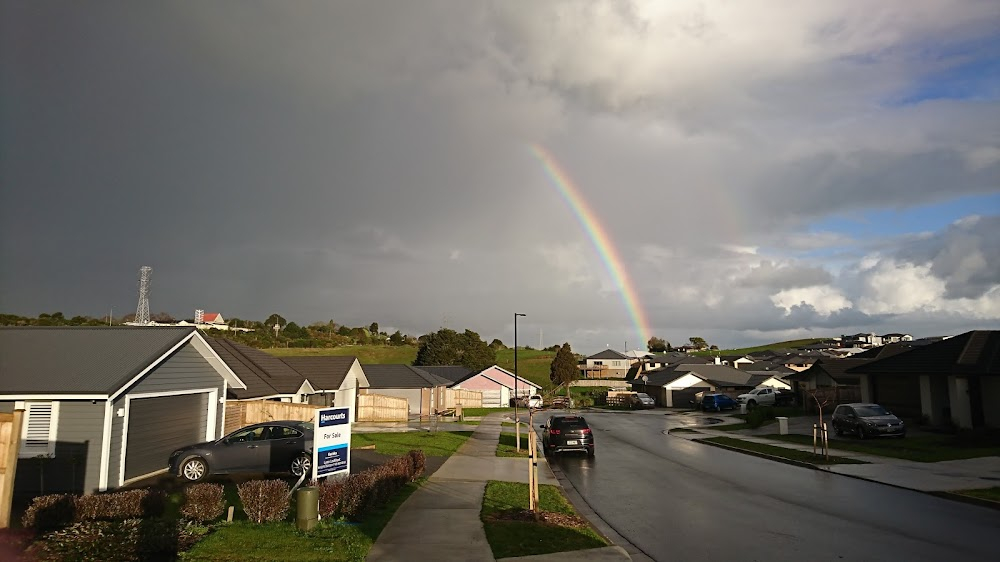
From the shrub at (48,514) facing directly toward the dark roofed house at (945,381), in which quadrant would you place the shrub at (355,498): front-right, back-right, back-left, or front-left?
front-right

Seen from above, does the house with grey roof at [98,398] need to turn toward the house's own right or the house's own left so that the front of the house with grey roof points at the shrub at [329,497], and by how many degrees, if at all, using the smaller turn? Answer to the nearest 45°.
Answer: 0° — it already faces it

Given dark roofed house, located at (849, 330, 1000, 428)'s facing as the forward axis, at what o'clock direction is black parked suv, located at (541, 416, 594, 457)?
The black parked suv is roughly at 12 o'clock from the dark roofed house.

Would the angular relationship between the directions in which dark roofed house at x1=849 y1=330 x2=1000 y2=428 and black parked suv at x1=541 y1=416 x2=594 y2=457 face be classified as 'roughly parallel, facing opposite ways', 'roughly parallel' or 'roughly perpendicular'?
roughly perpendicular

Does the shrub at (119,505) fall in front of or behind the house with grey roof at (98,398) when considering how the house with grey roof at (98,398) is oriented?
in front

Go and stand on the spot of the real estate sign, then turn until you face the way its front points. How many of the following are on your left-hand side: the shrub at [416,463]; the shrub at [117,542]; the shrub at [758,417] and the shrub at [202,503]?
2

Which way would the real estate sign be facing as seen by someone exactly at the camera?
facing the viewer and to the right of the viewer

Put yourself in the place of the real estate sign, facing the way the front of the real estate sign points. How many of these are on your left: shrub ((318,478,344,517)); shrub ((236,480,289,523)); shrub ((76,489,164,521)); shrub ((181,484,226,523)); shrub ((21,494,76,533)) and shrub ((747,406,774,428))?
1

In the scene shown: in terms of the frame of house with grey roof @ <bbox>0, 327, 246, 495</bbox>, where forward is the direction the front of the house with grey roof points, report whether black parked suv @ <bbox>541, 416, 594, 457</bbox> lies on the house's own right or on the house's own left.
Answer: on the house's own left

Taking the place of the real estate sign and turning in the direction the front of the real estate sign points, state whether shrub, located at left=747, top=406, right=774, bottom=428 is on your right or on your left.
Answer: on your left

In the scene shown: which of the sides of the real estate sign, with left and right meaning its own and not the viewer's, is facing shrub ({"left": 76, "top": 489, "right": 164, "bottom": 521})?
right

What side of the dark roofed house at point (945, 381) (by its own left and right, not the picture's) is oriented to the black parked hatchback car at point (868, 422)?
front

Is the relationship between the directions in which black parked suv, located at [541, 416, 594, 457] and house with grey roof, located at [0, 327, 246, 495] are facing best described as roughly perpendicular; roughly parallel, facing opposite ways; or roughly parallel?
roughly perpendicular
